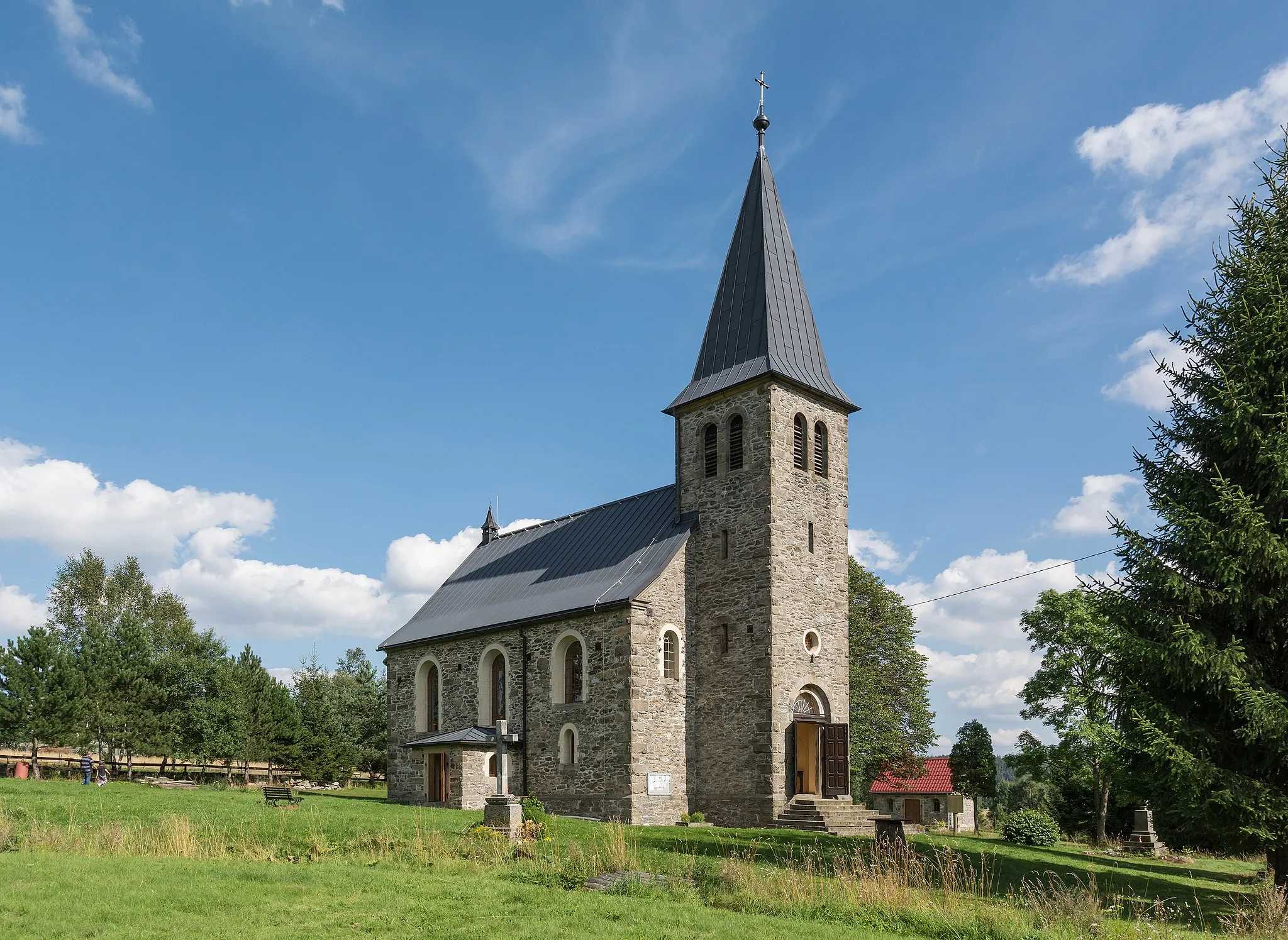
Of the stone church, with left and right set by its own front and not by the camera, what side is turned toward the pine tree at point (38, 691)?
back

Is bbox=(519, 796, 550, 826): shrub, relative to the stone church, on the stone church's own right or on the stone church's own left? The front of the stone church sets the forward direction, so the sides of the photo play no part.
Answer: on the stone church's own right

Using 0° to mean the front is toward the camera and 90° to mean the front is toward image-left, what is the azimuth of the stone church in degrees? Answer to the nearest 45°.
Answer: approximately 315°

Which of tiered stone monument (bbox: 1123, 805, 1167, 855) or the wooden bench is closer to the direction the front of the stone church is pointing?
the tiered stone monument

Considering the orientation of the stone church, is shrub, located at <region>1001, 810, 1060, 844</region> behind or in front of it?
in front

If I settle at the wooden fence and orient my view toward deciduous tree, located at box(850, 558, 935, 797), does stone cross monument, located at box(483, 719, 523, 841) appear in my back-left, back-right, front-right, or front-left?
front-right

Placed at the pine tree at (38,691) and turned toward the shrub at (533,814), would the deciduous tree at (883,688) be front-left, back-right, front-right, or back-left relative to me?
front-left

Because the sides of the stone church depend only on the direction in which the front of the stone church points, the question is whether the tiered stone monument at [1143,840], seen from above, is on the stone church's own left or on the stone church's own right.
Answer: on the stone church's own left
